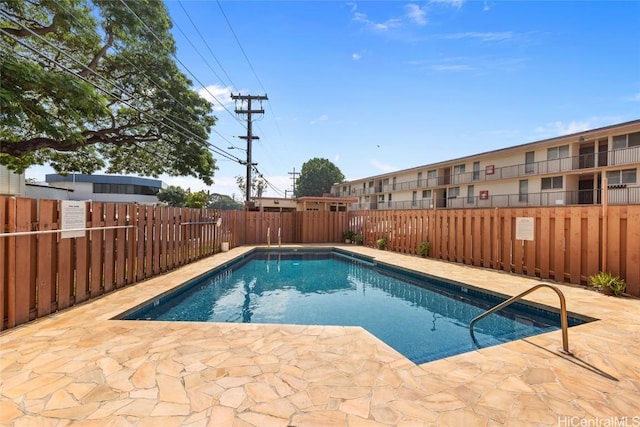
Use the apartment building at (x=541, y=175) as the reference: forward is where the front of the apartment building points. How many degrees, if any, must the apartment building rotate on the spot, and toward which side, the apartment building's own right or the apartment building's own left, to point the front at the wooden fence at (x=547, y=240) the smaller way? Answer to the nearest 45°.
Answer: approximately 45° to the apartment building's own left

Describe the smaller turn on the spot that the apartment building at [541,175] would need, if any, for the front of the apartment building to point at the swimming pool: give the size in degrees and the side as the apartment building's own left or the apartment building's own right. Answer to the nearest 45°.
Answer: approximately 45° to the apartment building's own left

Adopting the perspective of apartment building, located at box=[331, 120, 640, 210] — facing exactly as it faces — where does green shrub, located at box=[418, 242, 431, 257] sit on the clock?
The green shrub is roughly at 11 o'clock from the apartment building.

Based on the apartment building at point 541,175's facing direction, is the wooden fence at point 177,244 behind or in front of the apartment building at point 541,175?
in front

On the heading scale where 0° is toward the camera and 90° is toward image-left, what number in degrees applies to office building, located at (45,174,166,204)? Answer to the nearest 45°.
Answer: approximately 315°

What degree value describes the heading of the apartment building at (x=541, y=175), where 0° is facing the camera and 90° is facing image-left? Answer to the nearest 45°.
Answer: approximately 45°

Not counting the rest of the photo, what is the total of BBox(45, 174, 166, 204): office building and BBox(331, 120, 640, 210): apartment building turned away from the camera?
0

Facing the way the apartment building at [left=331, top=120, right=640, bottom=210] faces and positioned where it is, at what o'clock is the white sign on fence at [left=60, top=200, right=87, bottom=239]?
The white sign on fence is roughly at 11 o'clock from the apartment building.

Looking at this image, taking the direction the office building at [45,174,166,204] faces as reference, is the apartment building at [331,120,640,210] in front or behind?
in front
